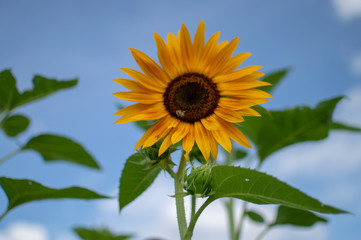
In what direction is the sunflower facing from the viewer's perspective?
toward the camera
